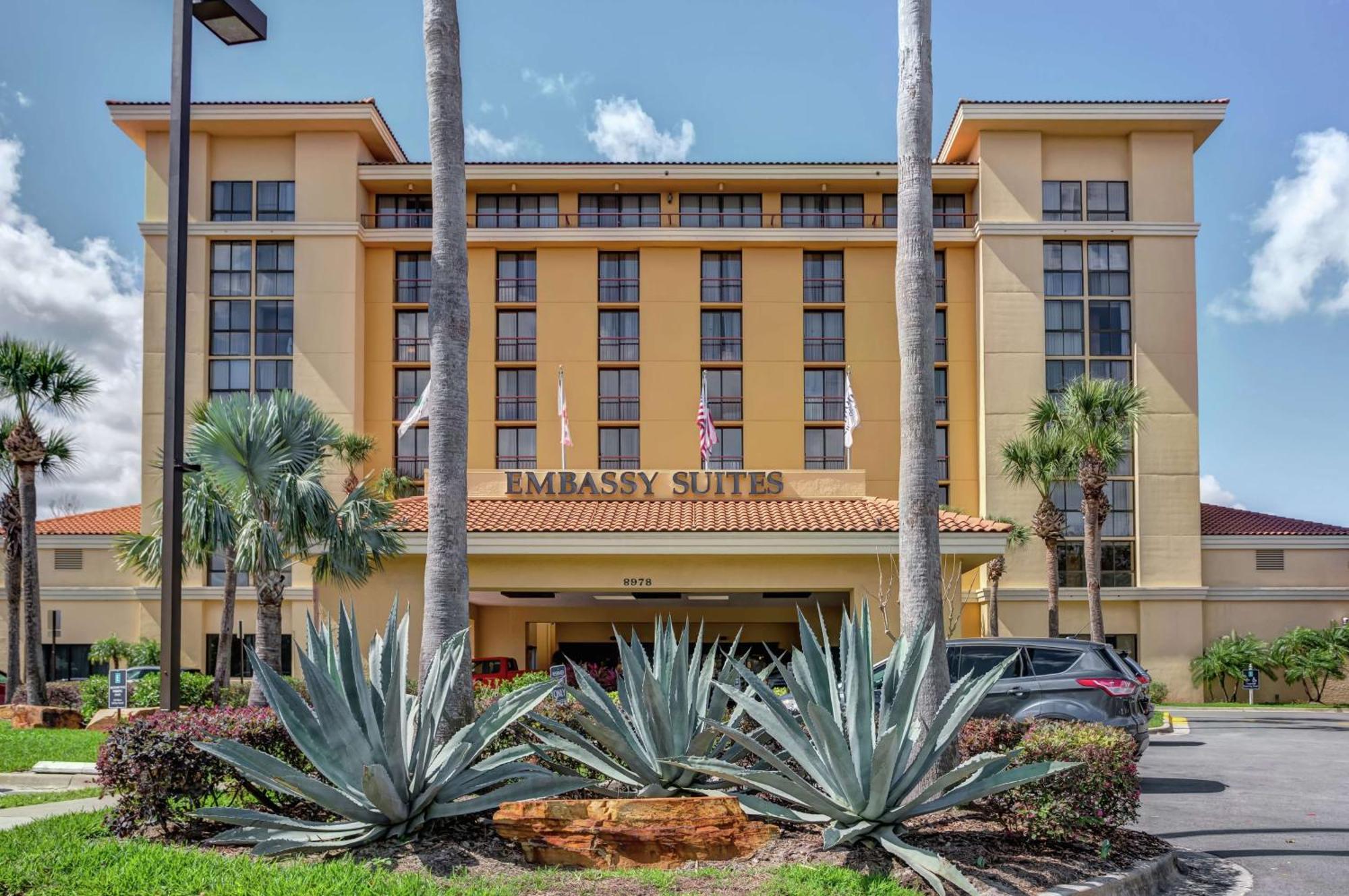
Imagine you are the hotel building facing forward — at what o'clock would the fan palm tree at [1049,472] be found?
The fan palm tree is roughly at 11 o'clock from the hotel building.

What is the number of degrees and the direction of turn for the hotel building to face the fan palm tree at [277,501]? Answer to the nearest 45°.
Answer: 0° — it already faces it

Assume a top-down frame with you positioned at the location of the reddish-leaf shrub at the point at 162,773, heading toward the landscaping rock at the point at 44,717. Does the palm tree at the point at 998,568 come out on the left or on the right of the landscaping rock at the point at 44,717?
right

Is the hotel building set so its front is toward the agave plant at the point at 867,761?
yes

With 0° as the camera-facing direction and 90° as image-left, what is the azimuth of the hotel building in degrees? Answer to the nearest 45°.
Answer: approximately 0°

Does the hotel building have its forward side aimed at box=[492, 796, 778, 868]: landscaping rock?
yes

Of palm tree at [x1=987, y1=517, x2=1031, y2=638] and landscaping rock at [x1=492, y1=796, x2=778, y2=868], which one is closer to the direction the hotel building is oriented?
the landscaping rock

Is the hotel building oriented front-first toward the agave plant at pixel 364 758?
yes

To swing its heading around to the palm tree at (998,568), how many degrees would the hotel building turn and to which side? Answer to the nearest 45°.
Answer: approximately 45° to its left
